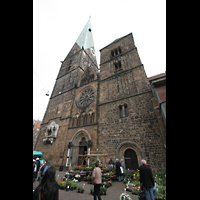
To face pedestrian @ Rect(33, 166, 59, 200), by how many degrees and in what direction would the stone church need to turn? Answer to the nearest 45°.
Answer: approximately 45° to its left

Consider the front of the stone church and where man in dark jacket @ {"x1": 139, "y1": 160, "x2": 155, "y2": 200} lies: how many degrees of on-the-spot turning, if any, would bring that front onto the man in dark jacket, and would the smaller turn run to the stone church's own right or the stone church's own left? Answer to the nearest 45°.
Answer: approximately 45° to the stone church's own left

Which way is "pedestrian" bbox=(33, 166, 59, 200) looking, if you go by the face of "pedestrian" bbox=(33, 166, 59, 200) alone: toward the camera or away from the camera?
away from the camera

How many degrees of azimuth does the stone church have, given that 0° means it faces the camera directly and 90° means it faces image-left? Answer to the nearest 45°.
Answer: approximately 45°
